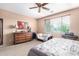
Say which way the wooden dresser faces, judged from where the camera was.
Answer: facing the viewer and to the right of the viewer

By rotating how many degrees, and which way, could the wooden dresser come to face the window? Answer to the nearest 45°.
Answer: approximately 45° to its left

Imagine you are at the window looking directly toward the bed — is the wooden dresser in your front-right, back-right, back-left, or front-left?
front-right

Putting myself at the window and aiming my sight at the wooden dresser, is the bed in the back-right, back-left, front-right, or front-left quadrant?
front-left
